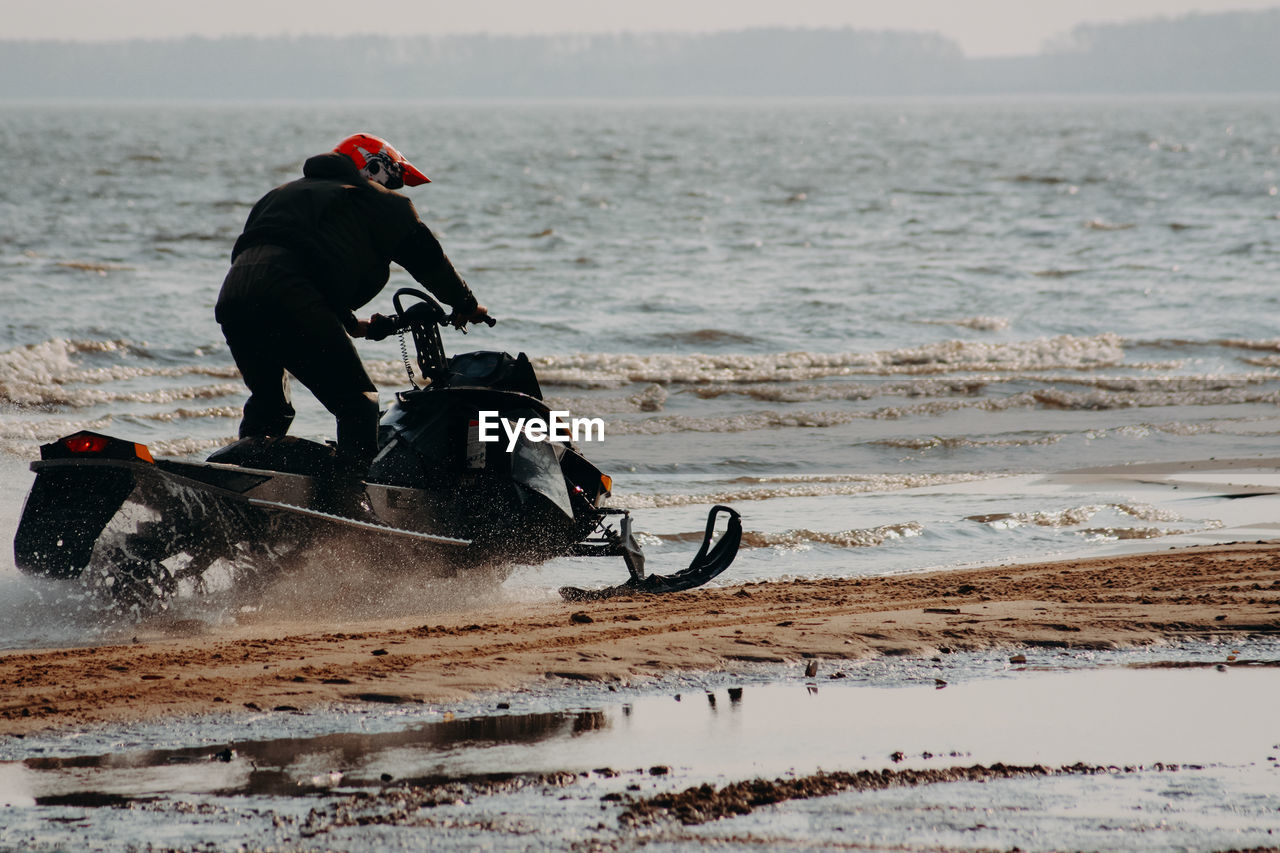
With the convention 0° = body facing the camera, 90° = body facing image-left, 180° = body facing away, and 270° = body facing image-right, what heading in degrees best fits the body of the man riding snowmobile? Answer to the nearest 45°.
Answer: approximately 225°
